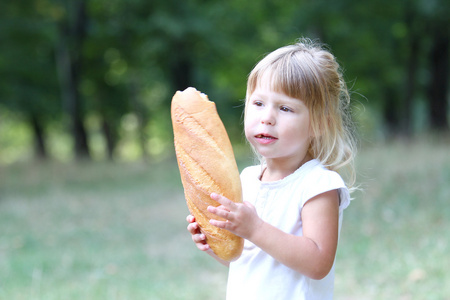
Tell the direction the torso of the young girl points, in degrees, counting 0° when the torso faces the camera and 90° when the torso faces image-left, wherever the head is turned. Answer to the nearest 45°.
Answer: approximately 45°

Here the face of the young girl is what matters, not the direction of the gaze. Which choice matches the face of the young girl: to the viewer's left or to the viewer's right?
to the viewer's left

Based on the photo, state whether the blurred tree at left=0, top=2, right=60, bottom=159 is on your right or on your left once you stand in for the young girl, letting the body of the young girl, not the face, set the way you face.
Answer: on your right

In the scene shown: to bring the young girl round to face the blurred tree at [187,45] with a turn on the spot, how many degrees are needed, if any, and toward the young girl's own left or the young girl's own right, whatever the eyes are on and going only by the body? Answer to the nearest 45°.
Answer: approximately 135° to the young girl's own right

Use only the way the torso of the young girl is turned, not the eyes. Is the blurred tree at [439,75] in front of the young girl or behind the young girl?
behind

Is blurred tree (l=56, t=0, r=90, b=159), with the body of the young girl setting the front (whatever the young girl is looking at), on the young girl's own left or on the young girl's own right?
on the young girl's own right

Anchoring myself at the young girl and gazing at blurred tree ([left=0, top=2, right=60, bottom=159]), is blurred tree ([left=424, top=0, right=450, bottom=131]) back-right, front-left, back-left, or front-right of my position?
front-right
